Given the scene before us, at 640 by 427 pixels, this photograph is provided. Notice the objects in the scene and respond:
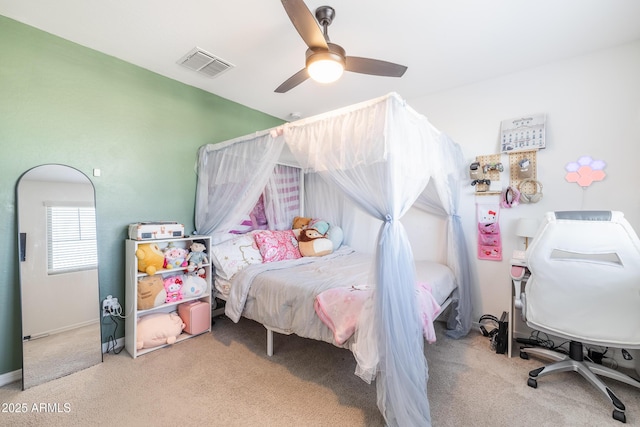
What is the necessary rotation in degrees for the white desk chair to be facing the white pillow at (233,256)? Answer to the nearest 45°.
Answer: approximately 90° to its left

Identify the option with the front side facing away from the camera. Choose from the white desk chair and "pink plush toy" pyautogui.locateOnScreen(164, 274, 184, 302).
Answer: the white desk chair

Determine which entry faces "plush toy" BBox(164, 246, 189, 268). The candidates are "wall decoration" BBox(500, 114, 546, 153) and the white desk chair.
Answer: the wall decoration

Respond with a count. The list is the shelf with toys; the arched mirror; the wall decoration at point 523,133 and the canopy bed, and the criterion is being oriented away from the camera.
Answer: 0

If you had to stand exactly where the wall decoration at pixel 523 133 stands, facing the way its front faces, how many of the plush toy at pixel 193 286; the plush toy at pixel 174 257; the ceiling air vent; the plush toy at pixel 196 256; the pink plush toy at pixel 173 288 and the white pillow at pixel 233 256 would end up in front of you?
6

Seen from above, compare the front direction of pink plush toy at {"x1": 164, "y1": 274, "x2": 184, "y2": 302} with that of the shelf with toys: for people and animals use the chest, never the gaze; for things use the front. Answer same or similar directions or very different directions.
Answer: same or similar directions

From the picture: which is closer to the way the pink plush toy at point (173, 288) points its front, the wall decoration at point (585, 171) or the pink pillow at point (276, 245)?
the wall decoration

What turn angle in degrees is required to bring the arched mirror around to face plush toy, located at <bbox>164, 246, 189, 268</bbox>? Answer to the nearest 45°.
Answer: approximately 45° to its left

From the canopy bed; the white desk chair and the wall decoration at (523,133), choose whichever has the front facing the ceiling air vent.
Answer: the wall decoration

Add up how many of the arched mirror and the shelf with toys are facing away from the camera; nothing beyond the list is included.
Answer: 0

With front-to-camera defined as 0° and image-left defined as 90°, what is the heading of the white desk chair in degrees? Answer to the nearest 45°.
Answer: approximately 180°

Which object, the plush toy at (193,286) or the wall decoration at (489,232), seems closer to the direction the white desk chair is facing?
the wall decoration

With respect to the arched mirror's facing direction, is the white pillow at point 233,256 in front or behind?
in front

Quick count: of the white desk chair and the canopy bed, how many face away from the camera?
1

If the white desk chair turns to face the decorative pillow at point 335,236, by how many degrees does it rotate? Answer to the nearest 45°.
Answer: approximately 90° to its left

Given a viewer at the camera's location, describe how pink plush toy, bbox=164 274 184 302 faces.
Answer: facing the viewer and to the right of the viewer
